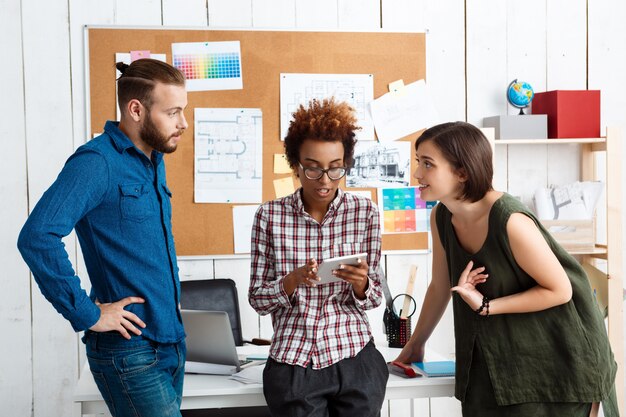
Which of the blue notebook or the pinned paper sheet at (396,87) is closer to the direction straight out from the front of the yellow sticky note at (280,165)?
the blue notebook

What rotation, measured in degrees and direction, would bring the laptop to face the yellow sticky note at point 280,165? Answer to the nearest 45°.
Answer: approximately 45° to its left

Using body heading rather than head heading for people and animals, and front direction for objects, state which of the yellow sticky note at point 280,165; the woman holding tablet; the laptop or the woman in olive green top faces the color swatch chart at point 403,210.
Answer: the laptop

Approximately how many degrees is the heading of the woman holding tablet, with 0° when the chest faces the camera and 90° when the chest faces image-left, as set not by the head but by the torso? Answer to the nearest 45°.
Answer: approximately 0°

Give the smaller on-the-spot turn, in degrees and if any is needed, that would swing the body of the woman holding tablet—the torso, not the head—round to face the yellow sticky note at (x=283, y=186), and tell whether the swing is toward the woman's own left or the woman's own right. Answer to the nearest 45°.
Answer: approximately 180°

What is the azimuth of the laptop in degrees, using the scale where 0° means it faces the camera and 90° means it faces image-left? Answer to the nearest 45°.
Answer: approximately 225°

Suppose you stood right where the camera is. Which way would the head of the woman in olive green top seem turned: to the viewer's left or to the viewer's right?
to the viewer's left

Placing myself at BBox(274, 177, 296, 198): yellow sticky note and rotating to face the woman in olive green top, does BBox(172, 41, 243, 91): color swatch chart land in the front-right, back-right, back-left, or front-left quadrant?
back-right
